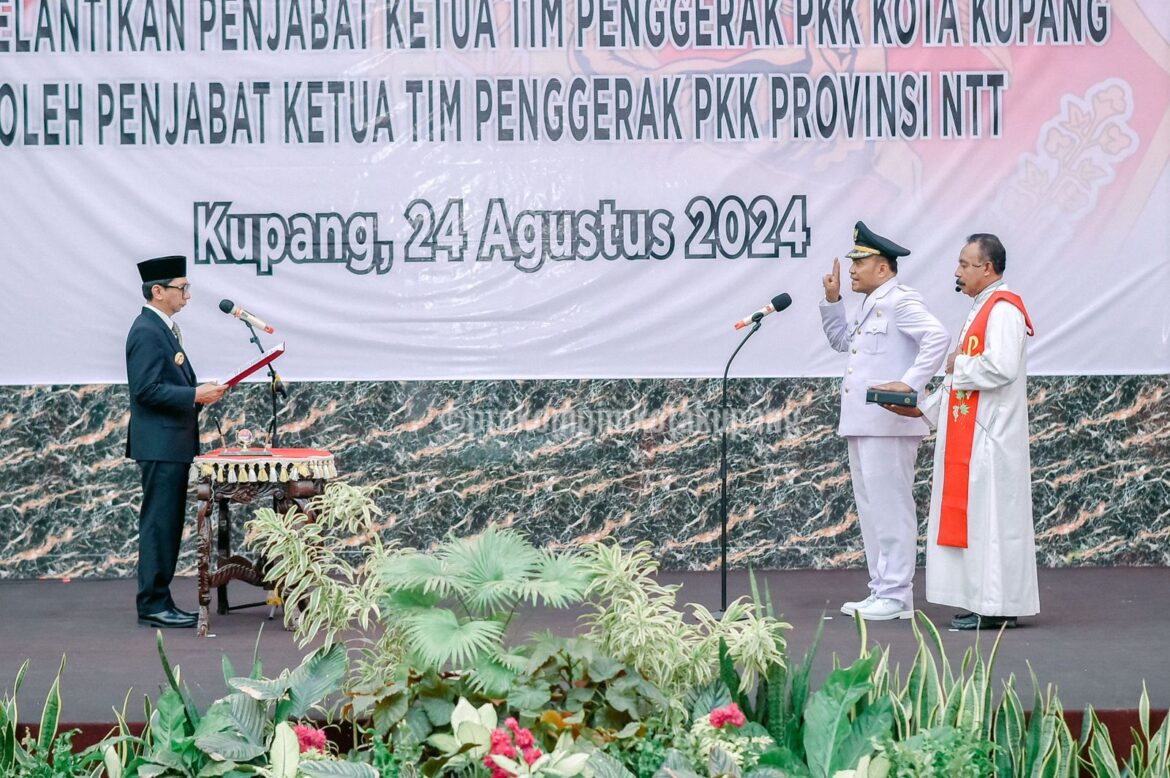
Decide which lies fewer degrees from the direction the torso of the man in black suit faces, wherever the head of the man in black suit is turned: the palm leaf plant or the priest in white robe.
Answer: the priest in white robe

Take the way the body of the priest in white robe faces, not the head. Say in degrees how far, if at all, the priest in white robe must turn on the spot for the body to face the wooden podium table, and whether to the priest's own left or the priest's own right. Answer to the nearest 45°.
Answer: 0° — they already face it

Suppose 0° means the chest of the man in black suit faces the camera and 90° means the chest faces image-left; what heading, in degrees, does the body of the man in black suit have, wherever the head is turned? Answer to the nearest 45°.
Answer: approximately 270°

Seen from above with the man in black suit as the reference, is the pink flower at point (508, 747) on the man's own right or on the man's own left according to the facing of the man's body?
on the man's own right

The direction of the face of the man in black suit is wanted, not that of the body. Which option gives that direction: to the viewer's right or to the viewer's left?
to the viewer's right

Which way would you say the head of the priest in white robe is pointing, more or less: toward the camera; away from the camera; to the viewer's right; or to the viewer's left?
to the viewer's left

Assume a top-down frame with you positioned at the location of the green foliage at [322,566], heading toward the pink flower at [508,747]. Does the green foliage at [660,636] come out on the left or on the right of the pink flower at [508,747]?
left

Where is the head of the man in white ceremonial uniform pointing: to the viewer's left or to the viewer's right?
to the viewer's left

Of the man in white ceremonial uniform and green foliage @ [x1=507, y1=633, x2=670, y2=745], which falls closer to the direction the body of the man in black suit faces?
the man in white ceremonial uniform

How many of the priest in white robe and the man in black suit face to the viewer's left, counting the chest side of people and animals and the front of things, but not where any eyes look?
1

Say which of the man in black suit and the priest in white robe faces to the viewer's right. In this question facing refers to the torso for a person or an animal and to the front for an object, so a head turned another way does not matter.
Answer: the man in black suit

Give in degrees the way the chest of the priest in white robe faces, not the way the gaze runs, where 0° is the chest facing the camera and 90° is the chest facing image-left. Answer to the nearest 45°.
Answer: approximately 90°
